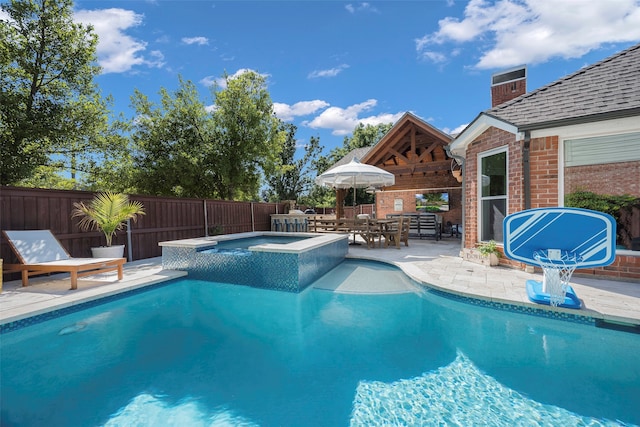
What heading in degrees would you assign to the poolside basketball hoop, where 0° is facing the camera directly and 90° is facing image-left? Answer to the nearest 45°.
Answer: approximately 0°

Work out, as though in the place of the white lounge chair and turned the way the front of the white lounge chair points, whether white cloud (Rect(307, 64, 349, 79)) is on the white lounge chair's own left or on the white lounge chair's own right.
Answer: on the white lounge chair's own left

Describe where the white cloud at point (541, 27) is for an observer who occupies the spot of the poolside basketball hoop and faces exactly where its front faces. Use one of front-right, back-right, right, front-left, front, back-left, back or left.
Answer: back

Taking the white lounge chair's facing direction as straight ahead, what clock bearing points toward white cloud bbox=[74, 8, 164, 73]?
The white cloud is roughly at 8 o'clock from the white lounge chair.

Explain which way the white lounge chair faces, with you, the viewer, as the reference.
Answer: facing the viewer and to the right of the viewer

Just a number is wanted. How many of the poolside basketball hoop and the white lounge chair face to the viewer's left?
0

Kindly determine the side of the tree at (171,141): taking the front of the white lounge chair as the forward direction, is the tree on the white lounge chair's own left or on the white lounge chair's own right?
on the white lounge chair's own left

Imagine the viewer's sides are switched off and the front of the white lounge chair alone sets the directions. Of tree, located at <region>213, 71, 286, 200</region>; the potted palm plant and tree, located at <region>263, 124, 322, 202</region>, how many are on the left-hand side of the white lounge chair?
3

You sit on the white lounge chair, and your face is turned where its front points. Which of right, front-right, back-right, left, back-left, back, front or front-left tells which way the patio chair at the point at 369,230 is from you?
front-left
